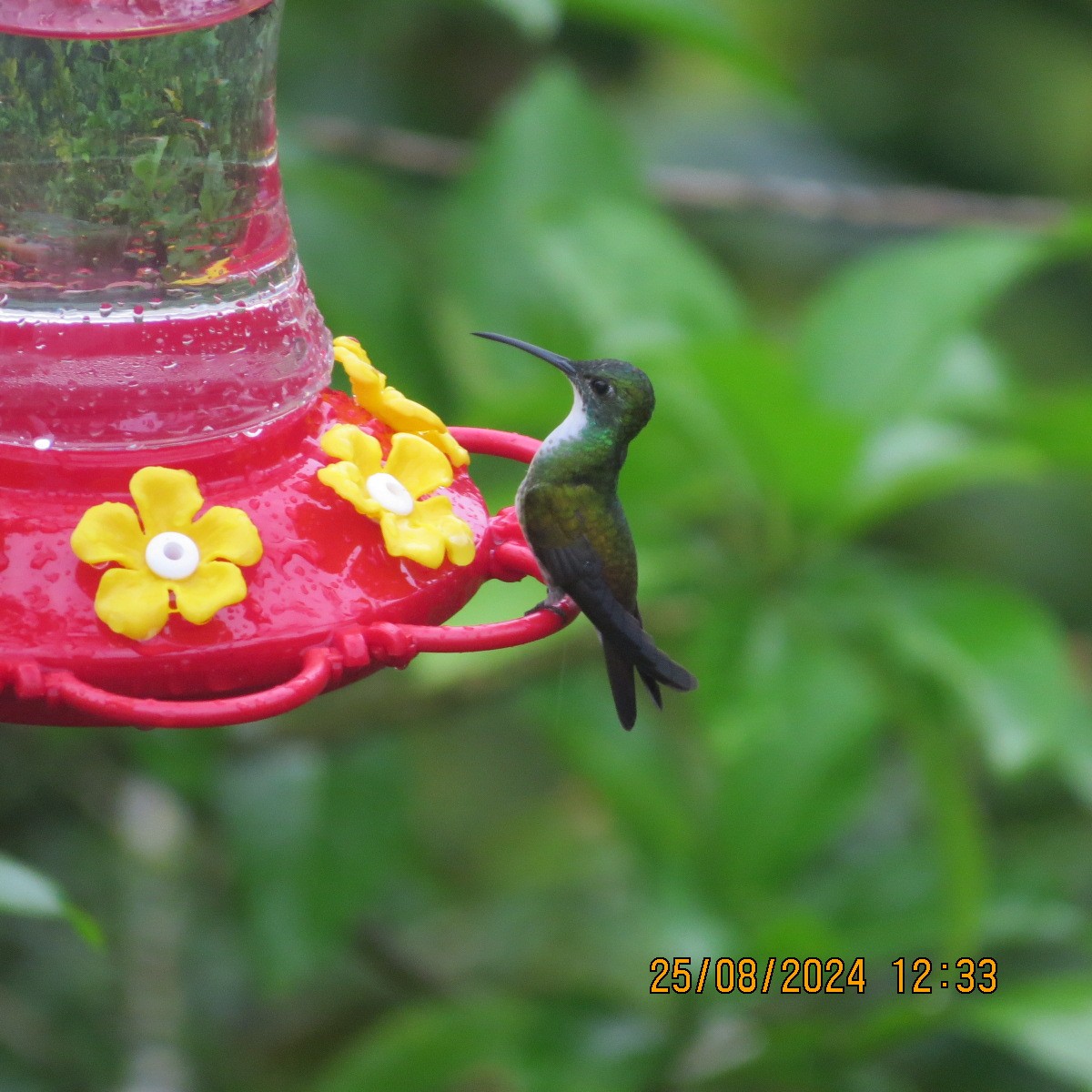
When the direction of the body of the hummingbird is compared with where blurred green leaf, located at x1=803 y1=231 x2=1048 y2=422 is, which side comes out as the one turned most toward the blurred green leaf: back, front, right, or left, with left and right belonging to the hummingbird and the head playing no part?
right

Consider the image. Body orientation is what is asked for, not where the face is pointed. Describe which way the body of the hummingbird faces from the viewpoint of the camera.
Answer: to the viewer's left

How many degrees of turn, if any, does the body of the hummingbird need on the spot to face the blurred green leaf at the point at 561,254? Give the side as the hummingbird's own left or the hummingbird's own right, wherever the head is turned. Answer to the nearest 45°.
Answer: approximately 90° to the hummingbird's own right

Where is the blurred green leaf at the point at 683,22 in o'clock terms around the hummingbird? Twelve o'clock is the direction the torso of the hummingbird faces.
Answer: The blurred green leaf is roughly at 3 o'clock from the hummingbird.

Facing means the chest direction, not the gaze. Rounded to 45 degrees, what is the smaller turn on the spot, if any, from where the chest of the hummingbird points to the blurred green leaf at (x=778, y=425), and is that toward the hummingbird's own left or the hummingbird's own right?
approximately 90° to the hummingbird's own right

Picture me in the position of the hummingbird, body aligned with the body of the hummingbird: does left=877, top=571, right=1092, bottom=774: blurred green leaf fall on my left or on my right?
on my right
